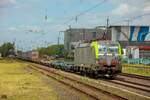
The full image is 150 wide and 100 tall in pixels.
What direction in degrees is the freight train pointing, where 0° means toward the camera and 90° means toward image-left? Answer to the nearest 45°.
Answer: approximately 315°
